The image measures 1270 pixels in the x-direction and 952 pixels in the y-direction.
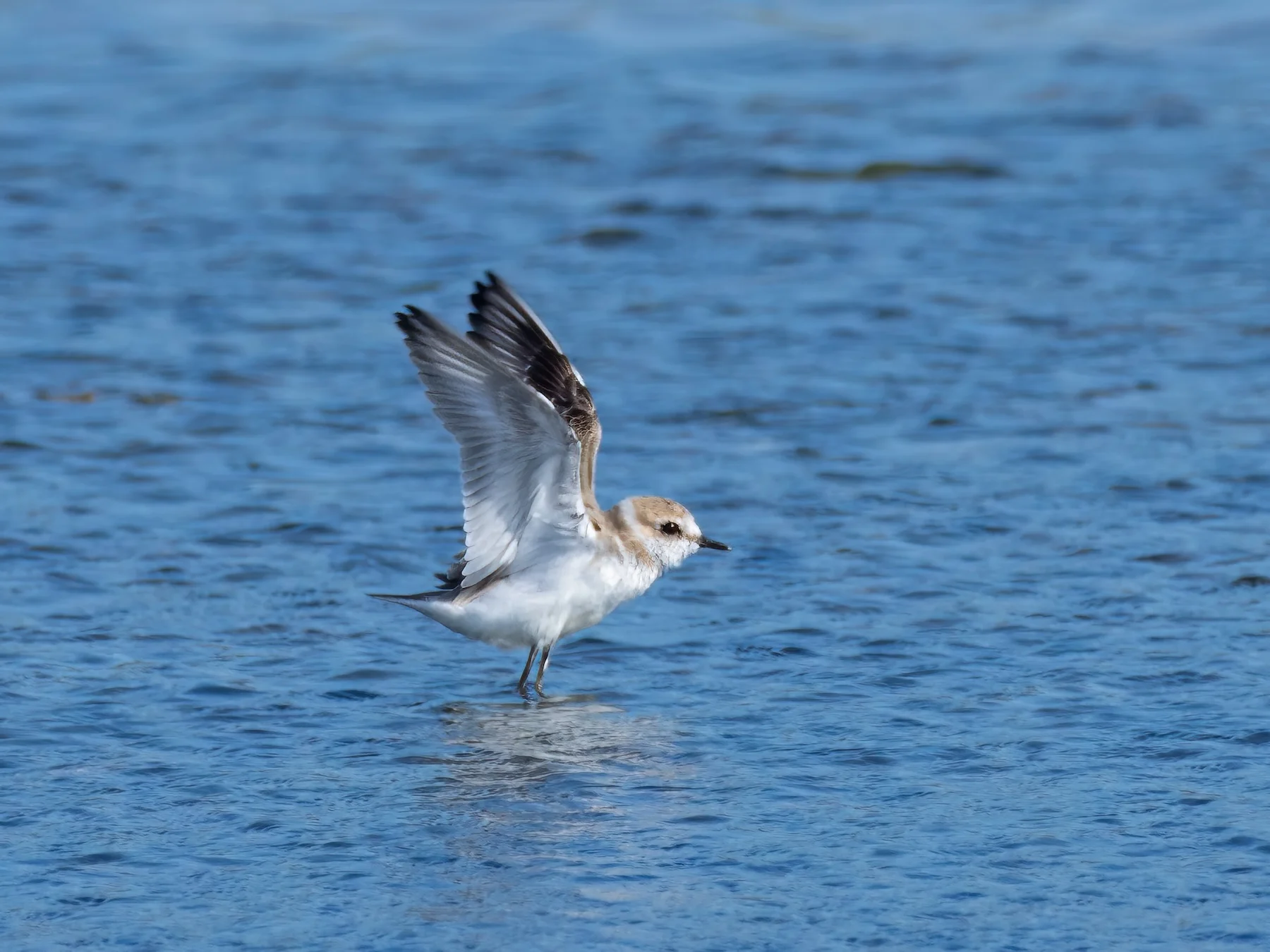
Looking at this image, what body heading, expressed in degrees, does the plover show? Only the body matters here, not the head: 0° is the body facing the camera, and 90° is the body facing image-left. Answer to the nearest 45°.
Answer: approximately 270°
